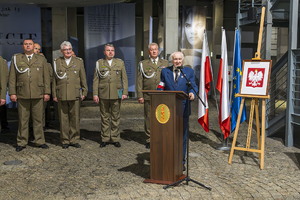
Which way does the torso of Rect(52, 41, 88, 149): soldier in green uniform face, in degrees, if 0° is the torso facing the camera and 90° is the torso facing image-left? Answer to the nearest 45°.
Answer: approximately 0°

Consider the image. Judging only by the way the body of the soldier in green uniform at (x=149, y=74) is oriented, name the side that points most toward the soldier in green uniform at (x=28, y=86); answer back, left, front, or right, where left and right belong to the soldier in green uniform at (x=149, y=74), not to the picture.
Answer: right

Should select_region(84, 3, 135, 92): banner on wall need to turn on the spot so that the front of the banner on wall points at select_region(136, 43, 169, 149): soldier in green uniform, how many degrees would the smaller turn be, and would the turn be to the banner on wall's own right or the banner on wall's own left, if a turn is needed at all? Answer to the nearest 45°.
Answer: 0° — it already faces them

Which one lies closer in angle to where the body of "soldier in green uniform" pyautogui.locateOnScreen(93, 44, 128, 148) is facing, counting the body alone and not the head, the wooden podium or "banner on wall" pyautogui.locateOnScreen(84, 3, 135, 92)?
the wooden podium

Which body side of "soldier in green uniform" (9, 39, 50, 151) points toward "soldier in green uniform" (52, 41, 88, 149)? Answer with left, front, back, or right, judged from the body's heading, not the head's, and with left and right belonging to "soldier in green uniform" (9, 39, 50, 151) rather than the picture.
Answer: left

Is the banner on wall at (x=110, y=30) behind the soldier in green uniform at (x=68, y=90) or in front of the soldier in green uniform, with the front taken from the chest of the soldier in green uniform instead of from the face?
behind

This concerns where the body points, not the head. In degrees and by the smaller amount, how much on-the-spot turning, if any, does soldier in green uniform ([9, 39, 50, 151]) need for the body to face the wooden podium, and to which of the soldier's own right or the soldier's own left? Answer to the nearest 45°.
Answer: approximately 45° to the soldier's own left
